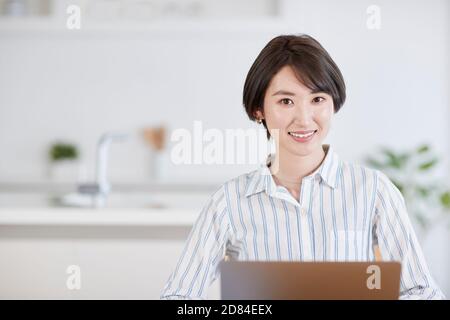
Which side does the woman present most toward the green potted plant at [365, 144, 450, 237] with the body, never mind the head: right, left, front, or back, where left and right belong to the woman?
back

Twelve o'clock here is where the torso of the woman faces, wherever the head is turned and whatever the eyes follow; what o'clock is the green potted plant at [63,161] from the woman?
The green potted plant is roughly at 5 o'clock from the woman.

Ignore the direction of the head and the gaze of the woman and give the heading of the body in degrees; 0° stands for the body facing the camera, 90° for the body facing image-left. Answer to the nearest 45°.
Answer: approximately 0°
